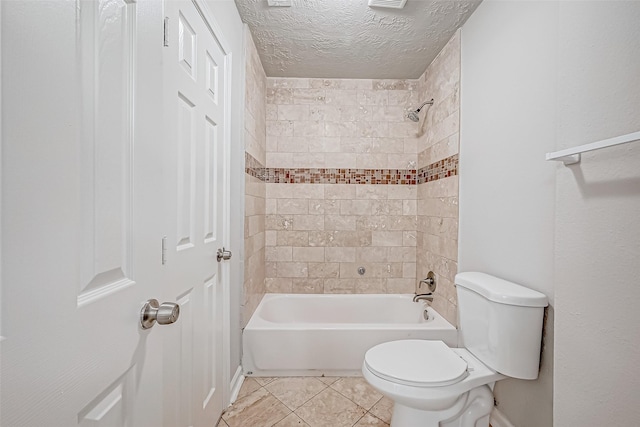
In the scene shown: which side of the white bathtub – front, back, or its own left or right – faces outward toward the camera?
front

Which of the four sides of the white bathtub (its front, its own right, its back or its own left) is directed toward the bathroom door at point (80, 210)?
front

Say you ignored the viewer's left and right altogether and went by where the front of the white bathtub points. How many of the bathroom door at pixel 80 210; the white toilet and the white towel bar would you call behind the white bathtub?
0

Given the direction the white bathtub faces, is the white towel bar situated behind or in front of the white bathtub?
in front

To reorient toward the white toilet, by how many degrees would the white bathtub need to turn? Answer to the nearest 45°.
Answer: approximately 45° to its left
